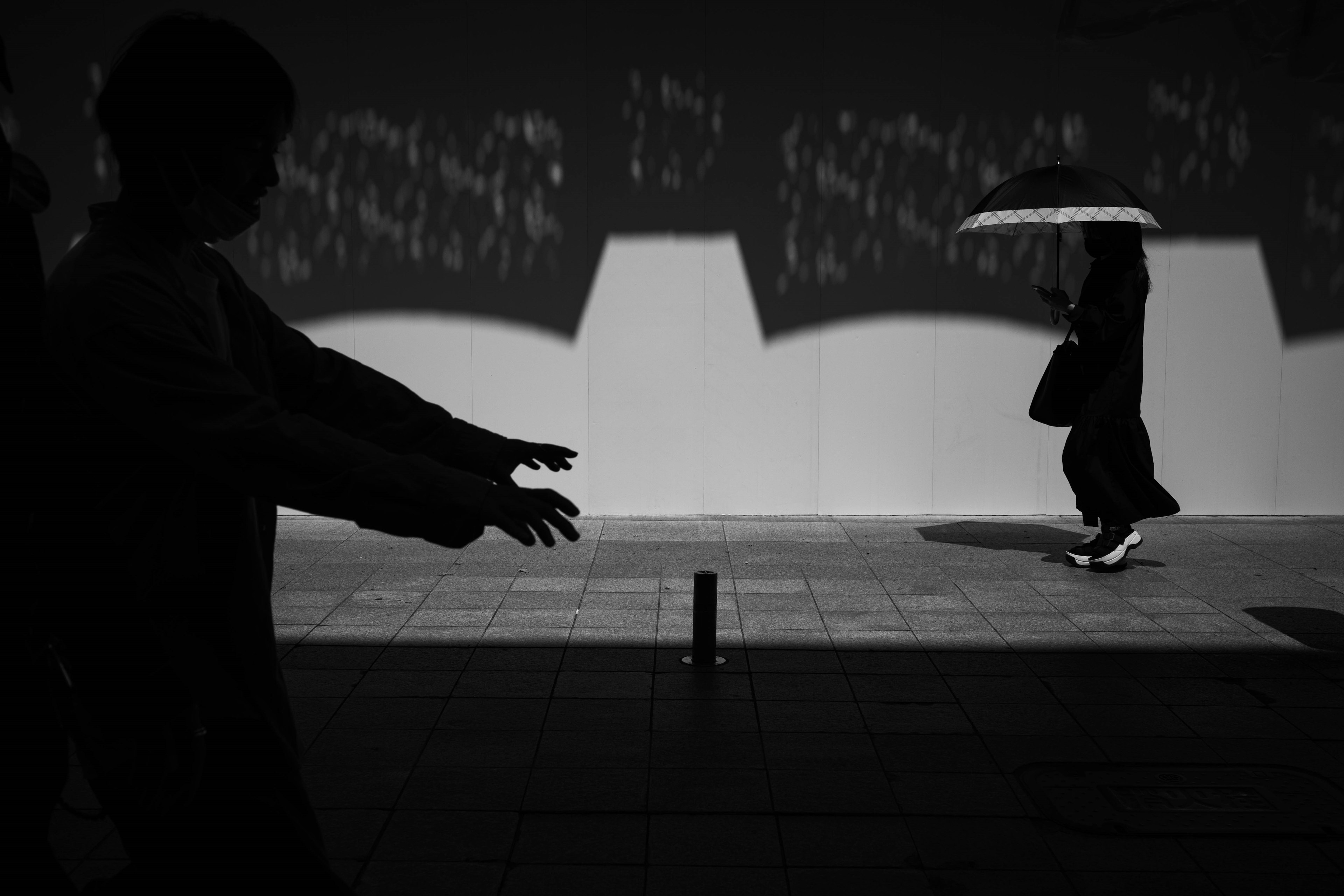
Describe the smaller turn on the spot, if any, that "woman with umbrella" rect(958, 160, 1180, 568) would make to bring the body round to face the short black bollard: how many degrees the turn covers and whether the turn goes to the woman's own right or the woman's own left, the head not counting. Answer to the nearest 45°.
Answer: approximately 45° to the woman's own left

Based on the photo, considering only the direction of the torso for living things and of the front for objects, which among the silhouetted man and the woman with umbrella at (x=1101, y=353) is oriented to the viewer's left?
the woman with umbrella

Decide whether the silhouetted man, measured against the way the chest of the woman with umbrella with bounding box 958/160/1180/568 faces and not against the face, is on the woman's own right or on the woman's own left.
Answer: on the woman's own left

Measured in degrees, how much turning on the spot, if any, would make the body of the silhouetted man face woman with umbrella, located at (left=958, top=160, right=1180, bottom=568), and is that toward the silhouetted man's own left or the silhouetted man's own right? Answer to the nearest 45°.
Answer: approximately 45° to the silhouetted man's own left

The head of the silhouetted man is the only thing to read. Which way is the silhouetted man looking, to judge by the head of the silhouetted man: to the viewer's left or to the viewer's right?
to the viewer's right

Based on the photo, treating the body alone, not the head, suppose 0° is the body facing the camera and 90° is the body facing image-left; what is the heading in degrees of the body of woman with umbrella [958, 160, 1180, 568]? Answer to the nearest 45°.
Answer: approximately 90°

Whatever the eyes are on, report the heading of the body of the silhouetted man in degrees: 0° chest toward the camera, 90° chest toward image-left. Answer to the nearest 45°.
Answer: approximately 270°

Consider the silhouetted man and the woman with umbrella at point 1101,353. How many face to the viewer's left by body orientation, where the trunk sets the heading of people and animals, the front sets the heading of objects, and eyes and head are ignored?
1
